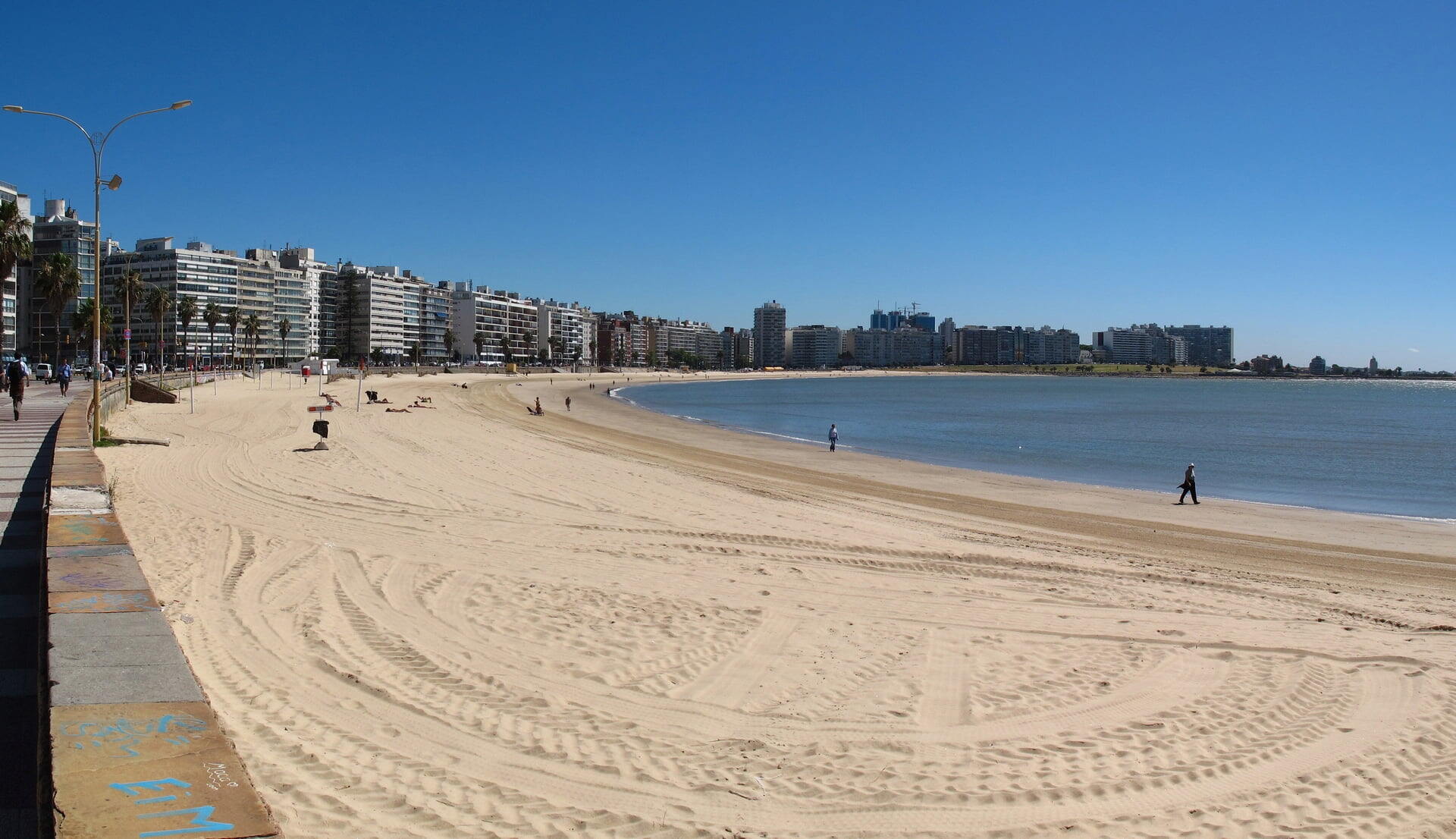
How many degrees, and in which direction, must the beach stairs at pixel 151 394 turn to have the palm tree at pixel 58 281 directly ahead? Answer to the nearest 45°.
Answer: approximately 90° to its left

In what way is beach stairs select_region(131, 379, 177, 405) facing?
to the viewer's right
